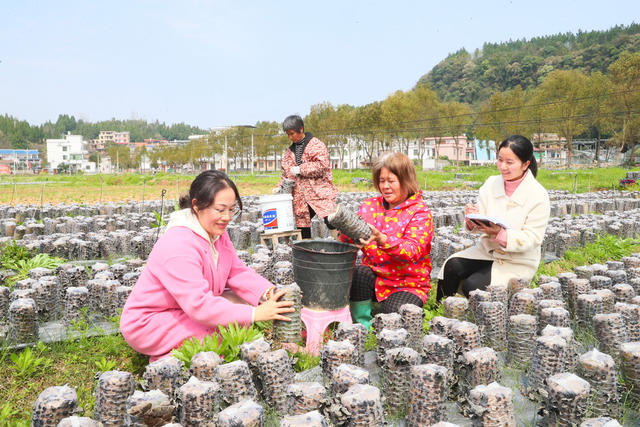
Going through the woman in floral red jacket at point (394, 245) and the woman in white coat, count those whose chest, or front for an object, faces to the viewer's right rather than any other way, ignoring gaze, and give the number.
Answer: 0

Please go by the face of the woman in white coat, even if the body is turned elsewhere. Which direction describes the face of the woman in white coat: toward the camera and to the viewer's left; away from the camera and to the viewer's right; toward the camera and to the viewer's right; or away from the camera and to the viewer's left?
toward the camera and to the viewer's left

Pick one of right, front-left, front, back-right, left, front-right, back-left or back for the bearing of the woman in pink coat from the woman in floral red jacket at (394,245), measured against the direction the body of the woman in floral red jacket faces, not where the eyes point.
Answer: front

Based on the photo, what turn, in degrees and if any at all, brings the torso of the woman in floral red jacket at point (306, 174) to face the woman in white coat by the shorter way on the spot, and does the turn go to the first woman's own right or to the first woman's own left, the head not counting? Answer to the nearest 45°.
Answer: approximately 90° to the first woman's own left

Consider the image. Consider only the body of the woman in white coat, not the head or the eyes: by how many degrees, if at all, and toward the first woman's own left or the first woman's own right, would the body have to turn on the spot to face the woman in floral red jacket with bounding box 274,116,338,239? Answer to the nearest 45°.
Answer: approximately 90° to the first woman's own right

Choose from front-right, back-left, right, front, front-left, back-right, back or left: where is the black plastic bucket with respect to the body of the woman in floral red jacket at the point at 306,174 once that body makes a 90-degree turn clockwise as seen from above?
back-left

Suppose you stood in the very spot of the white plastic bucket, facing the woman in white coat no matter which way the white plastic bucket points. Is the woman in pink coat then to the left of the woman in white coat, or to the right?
right

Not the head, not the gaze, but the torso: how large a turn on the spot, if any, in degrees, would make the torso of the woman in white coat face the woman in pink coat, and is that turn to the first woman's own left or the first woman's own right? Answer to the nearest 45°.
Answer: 0° — they already face them

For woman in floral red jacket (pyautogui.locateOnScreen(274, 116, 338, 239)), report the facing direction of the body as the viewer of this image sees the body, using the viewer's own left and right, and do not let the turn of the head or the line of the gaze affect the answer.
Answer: facing the viewer and to the left of the viewer

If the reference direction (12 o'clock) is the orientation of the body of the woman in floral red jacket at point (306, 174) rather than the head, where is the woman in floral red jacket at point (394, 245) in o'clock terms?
the woman in floral red jacket at point (394, 245) is roughly at 10 o'clock from the woman in floral red jacket at point (306, 174).

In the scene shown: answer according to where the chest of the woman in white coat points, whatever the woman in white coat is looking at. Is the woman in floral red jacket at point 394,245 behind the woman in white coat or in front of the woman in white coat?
in front

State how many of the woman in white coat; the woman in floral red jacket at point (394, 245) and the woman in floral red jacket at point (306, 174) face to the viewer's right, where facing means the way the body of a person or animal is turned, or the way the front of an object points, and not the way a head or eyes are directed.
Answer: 0

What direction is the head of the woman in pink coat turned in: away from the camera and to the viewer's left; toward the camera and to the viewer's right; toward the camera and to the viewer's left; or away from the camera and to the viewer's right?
toward the camera and to the viewer's right
